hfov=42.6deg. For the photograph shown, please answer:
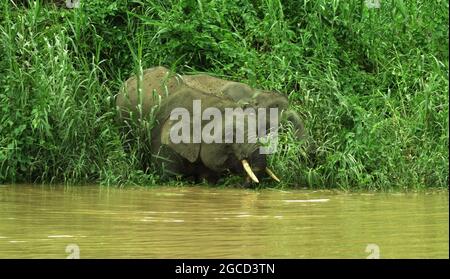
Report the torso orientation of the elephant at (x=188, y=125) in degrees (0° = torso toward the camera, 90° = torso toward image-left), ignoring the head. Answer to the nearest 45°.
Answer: approximately 315°

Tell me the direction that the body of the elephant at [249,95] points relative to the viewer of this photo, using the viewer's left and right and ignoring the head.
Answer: facing to the right of the viewer
